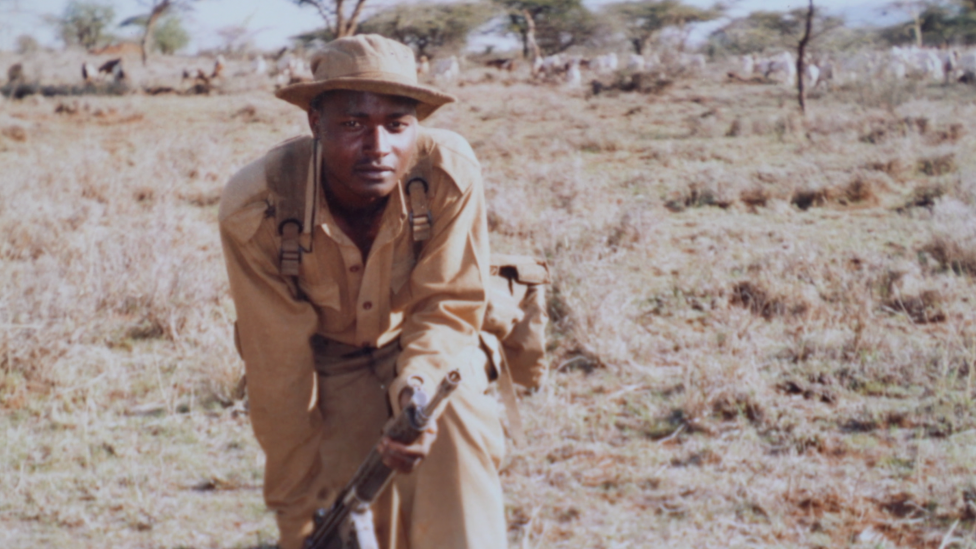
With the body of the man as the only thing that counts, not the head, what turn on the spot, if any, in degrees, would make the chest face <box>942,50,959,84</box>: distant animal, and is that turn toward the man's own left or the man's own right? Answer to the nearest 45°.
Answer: approximately 135° to the man's own left

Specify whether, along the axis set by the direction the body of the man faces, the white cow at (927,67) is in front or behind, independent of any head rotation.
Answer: behind

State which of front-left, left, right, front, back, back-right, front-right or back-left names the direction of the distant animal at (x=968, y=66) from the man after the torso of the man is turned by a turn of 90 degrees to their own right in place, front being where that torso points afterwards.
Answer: back-right

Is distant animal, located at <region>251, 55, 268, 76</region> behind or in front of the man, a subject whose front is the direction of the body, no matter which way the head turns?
behind

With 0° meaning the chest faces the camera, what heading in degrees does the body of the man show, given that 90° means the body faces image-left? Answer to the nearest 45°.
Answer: approximately 0°

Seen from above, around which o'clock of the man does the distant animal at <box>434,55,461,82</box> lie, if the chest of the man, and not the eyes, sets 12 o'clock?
The distant animal is roughly at 6 o'clock from the man.

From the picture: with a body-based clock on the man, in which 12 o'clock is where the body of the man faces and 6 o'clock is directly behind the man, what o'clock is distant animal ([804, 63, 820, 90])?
The distant animal is roughly at 7 o'clock from the man.

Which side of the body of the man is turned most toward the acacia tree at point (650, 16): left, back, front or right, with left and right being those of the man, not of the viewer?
back

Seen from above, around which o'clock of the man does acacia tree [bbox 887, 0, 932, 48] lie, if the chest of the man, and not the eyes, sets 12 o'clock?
The acacia tree is roughly at 7 o'clock from the man.

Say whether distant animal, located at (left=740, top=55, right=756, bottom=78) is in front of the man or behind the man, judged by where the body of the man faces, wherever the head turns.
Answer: behind

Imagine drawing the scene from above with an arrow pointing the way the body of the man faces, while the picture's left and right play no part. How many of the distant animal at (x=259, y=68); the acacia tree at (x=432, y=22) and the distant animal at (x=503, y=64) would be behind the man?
3

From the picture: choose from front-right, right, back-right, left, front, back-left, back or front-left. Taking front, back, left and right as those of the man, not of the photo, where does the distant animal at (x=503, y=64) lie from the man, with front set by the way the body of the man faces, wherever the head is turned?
back
